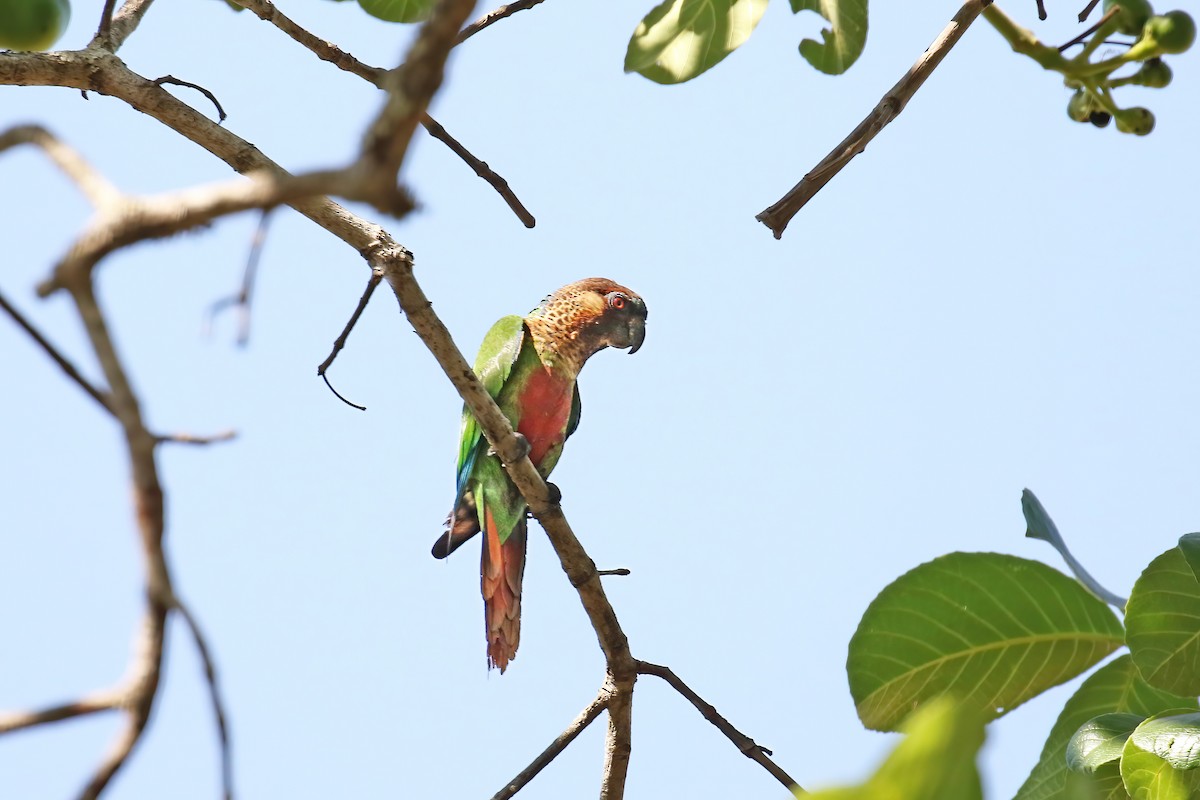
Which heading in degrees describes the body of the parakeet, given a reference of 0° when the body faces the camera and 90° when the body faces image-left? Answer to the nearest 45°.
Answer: approximately 315°

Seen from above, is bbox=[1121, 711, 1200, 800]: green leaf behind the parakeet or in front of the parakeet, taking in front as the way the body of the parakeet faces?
in front

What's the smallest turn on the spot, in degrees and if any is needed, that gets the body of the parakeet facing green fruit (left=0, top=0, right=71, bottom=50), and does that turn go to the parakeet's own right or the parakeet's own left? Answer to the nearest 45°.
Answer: approximately 45° to the parakeet's own right

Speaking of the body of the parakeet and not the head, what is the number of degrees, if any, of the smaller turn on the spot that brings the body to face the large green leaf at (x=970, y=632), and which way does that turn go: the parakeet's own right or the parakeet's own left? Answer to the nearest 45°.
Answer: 0° — it already faces it

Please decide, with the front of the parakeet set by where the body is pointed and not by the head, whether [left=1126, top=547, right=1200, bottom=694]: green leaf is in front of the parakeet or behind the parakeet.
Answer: in front

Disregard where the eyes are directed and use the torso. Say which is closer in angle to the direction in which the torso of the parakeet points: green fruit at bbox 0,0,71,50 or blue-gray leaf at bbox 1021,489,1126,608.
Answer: the blue-gray leaf
